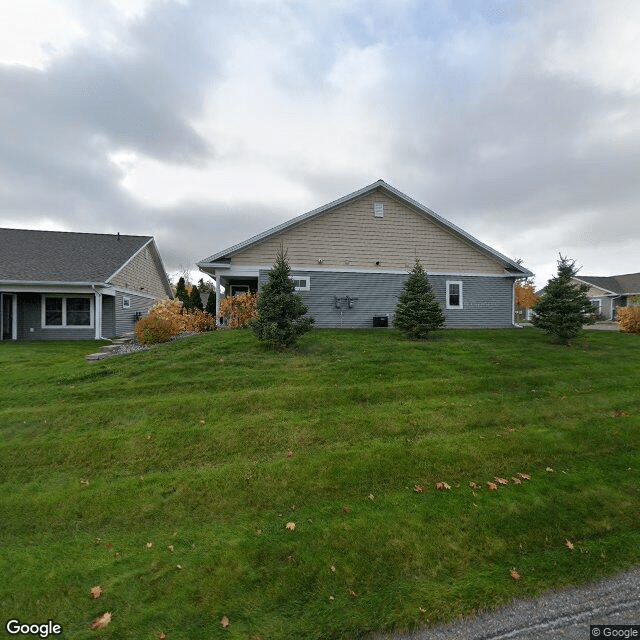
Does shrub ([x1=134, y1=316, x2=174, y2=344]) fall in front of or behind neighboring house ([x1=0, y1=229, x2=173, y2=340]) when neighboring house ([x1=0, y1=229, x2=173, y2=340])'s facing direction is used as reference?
in front

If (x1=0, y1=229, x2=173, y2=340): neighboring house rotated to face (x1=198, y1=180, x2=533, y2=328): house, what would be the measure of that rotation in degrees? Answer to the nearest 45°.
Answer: approximately 45° to its left

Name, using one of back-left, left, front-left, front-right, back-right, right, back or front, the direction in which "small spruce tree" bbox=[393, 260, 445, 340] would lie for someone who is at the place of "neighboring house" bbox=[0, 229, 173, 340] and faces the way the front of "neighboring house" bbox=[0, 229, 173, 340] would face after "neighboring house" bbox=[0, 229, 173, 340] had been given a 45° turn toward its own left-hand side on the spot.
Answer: front

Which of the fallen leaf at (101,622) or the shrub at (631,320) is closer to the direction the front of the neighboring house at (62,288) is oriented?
the fallen leaf

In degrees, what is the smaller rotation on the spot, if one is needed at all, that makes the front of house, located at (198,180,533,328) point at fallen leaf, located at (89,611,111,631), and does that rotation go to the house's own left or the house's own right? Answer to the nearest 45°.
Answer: approximately 90° to the house's own left

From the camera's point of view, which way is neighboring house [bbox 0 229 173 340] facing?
toward the camera

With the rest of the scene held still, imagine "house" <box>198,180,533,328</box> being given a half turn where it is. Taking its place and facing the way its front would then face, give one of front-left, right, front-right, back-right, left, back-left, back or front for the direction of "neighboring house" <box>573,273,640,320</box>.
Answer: front-left

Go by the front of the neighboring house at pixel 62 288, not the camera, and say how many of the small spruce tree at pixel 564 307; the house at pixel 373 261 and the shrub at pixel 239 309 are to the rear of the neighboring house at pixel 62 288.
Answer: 0

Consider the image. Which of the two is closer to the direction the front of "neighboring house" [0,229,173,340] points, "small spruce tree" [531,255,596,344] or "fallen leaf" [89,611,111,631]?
the fallen leaf

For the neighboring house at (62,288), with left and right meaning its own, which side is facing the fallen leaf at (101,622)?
front

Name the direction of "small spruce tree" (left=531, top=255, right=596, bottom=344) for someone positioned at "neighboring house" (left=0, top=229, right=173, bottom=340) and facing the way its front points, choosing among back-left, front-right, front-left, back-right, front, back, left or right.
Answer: front-left
